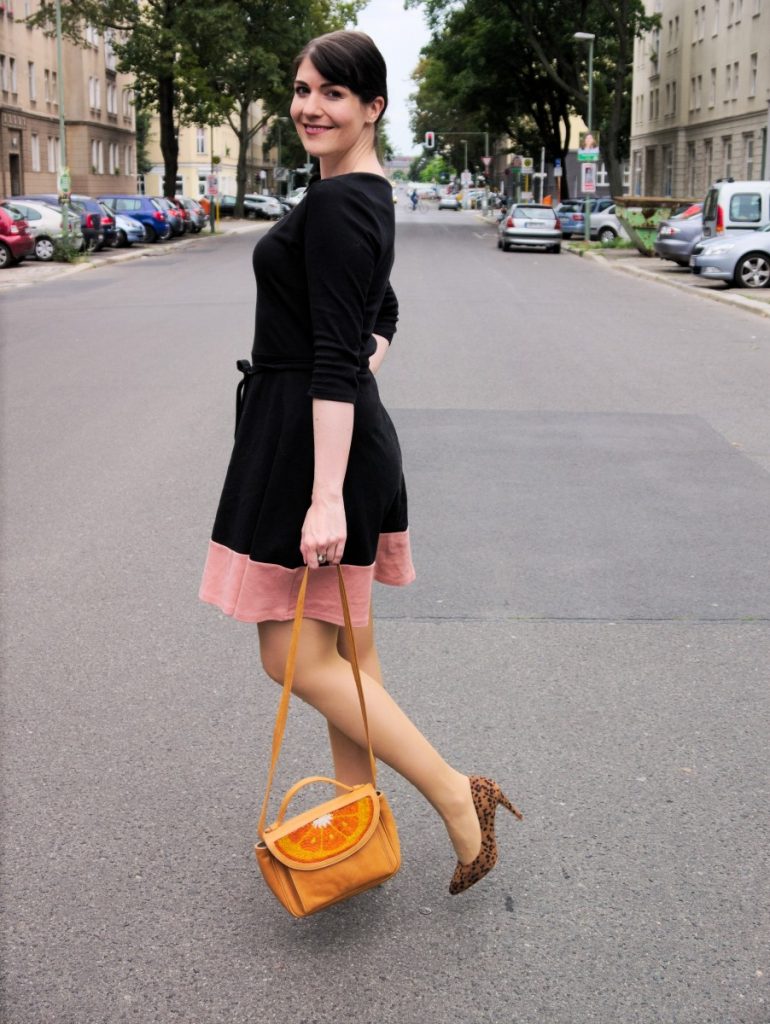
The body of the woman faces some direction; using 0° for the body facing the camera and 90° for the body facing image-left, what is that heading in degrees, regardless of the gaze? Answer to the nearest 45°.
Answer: approximately 90°

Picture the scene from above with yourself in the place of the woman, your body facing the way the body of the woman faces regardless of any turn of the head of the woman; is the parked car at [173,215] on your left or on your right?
on your right

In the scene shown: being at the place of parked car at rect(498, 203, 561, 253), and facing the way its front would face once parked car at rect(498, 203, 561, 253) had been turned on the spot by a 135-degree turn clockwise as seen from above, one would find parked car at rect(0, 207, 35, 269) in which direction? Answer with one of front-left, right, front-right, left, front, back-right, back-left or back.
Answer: right

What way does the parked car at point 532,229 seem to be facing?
away from the camera

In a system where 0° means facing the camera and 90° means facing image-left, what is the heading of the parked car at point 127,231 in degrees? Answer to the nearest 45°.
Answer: approximately 315°

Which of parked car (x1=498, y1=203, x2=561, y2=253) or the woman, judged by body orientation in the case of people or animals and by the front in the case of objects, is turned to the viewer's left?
the woman

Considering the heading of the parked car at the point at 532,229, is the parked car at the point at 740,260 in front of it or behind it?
behind

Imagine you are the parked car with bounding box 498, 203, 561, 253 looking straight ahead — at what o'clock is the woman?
The woman is roughly at 6 o'clock from the parked car.
